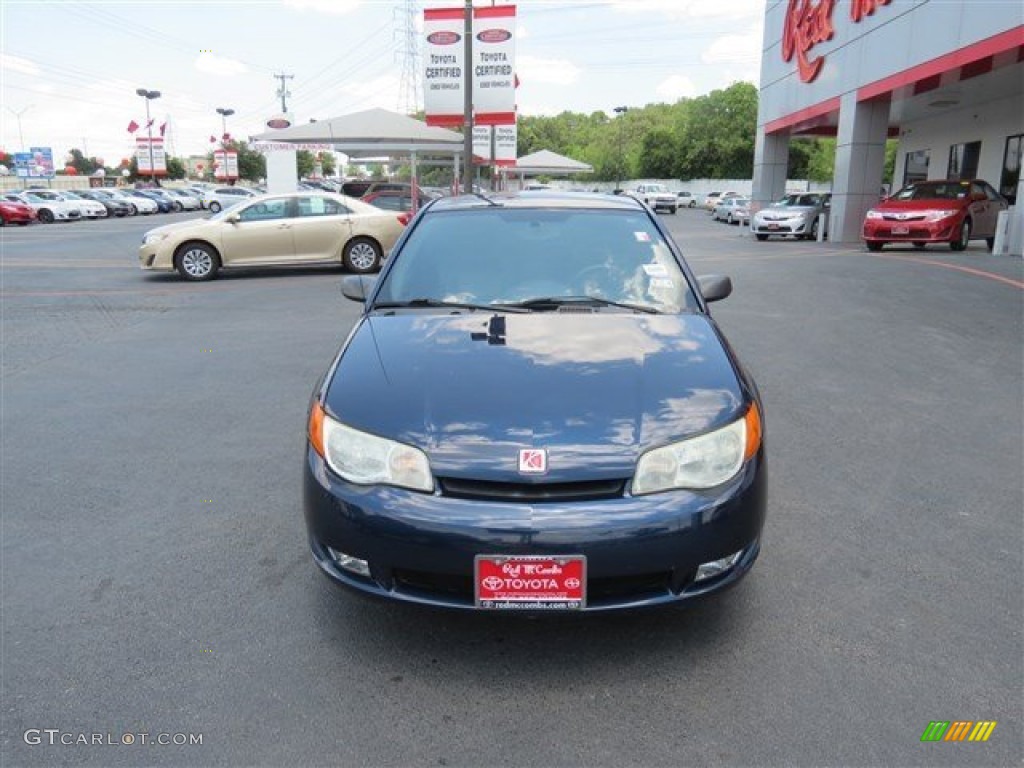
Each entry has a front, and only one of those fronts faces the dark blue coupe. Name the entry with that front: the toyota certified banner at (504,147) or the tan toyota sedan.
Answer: the toyota certified banner

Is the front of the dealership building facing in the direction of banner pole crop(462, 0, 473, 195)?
yes

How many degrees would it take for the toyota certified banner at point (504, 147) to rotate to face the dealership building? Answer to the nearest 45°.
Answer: approximately 45° to its left

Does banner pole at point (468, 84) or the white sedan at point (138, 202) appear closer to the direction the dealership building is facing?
the banner pole

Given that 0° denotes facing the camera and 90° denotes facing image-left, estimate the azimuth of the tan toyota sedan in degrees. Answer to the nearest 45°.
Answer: approximately 90°

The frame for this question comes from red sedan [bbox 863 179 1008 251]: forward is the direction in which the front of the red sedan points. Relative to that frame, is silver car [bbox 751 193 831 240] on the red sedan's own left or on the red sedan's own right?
on the red sedan's own right

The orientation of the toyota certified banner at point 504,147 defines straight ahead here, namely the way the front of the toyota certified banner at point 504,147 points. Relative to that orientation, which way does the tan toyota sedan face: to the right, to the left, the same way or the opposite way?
to the right

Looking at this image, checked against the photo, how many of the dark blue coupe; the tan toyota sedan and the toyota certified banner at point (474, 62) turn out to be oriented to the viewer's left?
1

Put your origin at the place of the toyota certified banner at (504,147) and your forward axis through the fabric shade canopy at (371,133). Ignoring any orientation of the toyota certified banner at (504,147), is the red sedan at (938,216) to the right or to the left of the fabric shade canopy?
left

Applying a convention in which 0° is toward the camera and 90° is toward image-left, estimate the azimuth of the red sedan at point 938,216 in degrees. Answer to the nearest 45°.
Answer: approximately 45°

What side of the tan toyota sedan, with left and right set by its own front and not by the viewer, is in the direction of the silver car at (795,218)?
back
